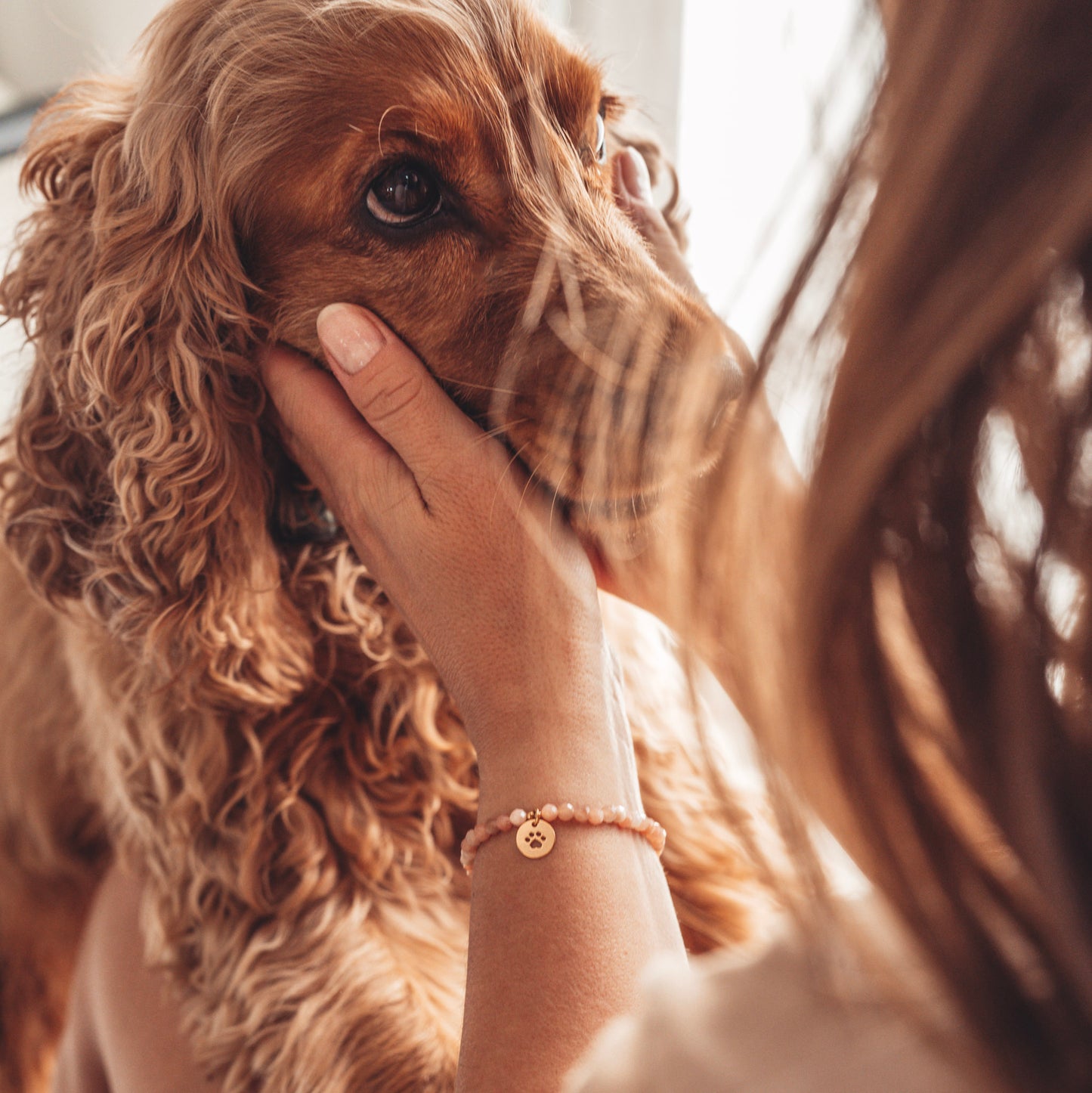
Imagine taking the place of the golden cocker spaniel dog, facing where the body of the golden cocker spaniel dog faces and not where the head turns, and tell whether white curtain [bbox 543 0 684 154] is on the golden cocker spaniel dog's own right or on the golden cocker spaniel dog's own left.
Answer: on the golden cocker spaniel dog's own left

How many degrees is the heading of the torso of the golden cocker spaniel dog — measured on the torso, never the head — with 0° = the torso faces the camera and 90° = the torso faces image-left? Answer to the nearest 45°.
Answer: approximately 315°
